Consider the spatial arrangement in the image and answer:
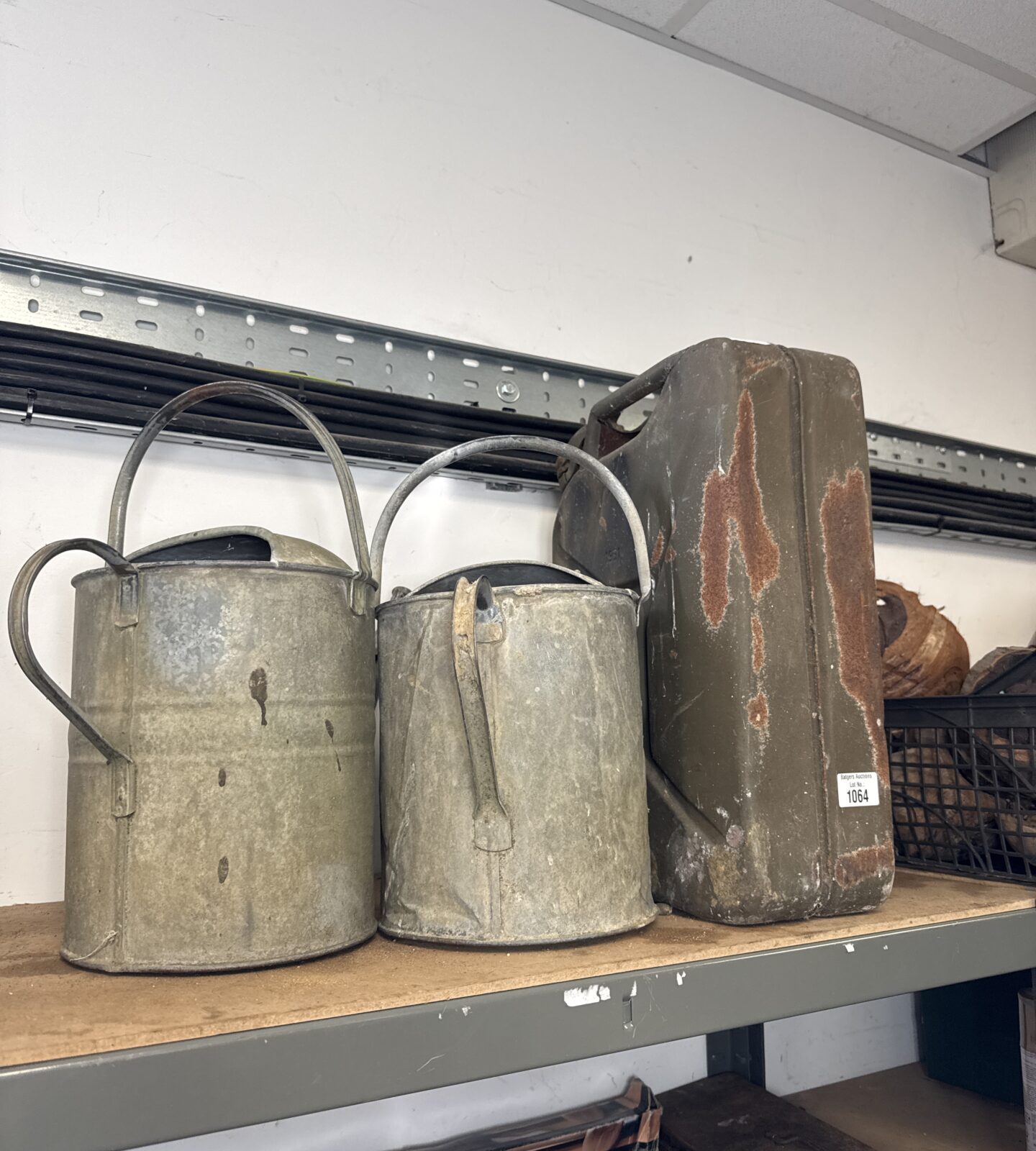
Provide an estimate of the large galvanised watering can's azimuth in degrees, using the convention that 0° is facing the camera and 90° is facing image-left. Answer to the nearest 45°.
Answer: approximately 225°

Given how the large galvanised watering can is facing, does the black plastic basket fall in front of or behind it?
in front

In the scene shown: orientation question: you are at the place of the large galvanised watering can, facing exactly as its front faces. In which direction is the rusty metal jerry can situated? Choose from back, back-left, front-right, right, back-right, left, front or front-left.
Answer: front-right
